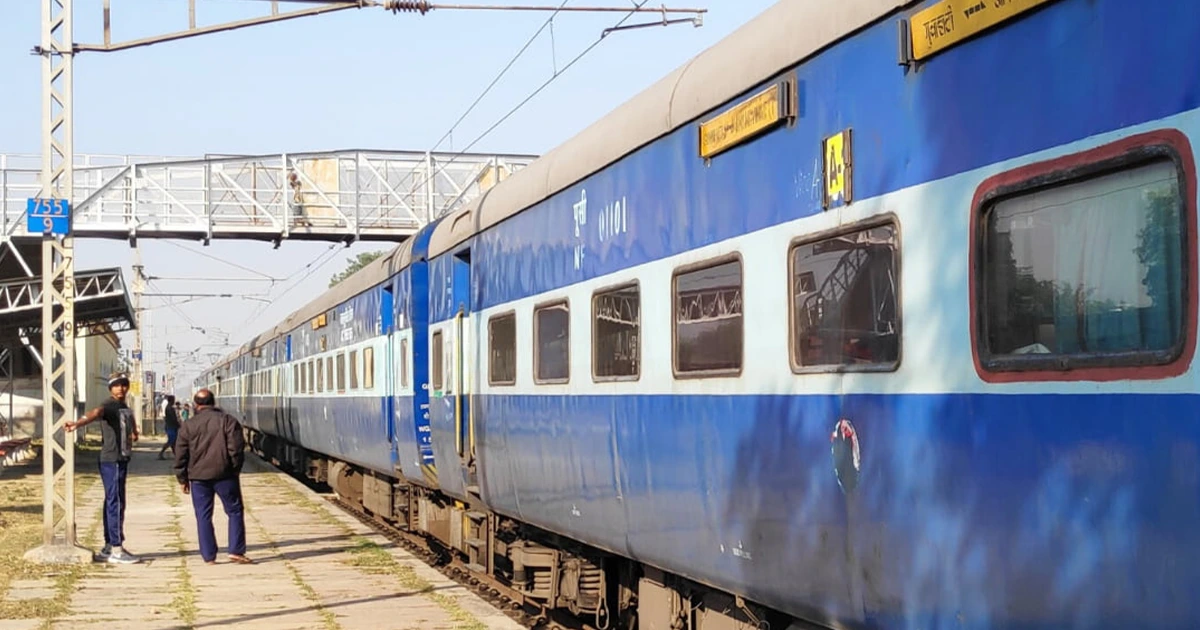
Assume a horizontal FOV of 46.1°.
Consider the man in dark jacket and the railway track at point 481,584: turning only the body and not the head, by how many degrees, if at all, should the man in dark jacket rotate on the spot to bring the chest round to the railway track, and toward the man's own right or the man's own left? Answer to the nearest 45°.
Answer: approximately 135° to the man's own right

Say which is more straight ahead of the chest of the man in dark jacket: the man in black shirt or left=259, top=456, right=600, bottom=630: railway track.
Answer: the man in black shirt

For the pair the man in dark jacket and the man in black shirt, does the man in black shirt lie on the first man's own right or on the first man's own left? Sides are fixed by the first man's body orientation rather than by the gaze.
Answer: on the first man's own left

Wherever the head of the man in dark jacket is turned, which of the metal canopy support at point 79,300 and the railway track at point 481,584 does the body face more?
the metal canopy support

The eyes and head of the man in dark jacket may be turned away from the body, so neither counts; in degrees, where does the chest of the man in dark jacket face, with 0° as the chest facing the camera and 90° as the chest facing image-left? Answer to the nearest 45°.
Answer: approximately 180°

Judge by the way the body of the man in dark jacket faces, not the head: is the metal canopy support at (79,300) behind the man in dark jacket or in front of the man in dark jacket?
in front
